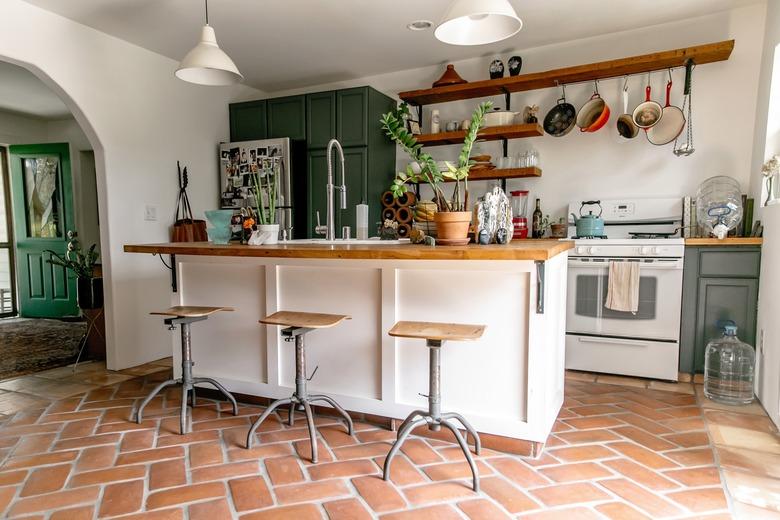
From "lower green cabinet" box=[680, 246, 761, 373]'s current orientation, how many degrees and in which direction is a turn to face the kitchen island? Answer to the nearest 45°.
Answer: approximately 45° to its right

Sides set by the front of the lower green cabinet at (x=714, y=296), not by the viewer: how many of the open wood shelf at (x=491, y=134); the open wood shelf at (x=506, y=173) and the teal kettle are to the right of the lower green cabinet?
3

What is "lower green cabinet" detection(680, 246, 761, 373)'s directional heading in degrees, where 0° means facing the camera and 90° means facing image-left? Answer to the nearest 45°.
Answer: approximately 0°

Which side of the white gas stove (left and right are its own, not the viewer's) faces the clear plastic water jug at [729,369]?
left

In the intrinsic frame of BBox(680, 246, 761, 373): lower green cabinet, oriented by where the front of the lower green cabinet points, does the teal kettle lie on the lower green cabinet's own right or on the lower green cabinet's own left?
on the lower green cabinet's own right

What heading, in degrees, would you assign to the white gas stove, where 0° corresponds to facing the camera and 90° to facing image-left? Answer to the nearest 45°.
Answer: approximately 0°

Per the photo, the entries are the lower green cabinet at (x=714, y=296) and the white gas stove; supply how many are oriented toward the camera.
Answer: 2

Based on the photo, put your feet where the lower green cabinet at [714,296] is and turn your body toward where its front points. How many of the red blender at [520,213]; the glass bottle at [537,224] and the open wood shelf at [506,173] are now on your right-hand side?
3

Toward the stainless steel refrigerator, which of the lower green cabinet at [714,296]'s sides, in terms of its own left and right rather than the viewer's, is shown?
right

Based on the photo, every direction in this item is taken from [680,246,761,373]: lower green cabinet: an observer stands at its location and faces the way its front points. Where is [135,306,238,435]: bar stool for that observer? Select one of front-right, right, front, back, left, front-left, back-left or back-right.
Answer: front-right
